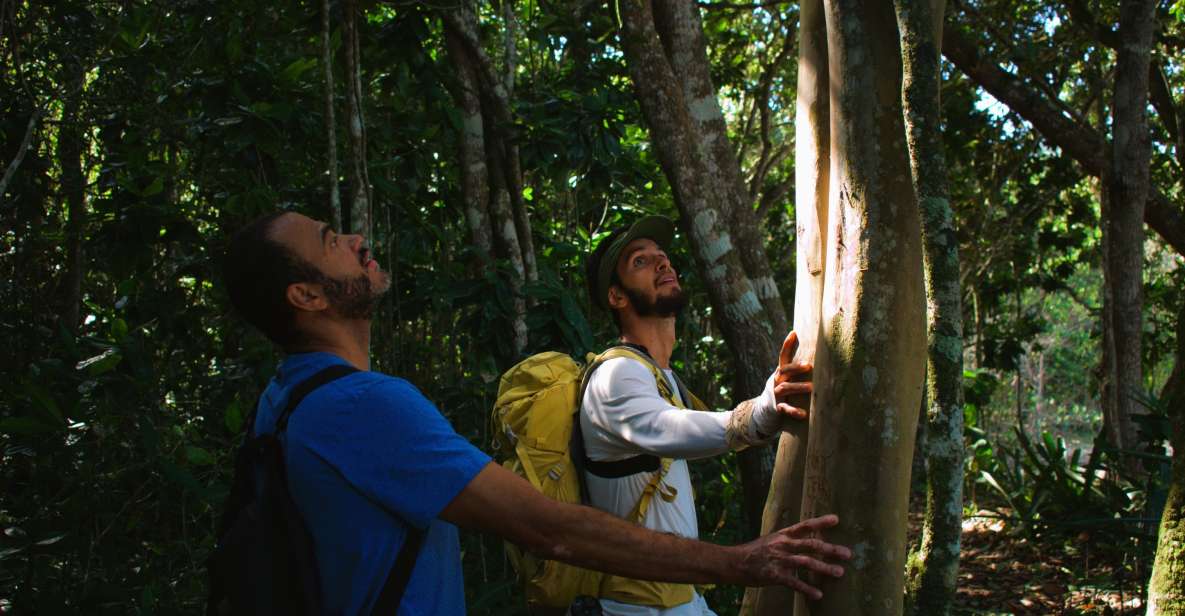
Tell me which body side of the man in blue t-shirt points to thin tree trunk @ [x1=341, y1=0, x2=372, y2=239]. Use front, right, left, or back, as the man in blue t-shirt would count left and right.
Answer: left

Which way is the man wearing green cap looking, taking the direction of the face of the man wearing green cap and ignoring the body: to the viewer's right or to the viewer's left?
to the viewer's right

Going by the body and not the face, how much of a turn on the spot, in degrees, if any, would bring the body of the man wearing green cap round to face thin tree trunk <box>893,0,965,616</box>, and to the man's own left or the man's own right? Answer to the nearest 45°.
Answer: approximately 45° to the man's own left

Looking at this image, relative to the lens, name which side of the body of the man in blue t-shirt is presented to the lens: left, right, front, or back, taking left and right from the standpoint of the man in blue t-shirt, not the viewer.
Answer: right

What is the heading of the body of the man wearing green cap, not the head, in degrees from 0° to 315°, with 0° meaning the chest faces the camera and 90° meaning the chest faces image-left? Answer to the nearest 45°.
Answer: approximately 315°

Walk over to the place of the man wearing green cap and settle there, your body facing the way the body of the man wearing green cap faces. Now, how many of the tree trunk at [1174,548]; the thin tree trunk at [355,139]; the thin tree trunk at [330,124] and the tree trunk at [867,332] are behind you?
2

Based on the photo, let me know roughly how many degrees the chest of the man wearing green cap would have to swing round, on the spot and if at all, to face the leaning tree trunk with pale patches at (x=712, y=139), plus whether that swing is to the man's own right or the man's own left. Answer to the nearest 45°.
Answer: approximately 135° to the man's own left

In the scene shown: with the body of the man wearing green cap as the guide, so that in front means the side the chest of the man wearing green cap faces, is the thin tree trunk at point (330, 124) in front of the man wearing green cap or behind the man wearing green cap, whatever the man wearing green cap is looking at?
behind

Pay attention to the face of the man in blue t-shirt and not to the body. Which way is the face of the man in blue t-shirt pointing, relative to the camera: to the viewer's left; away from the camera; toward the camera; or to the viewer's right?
to the viewer's right
